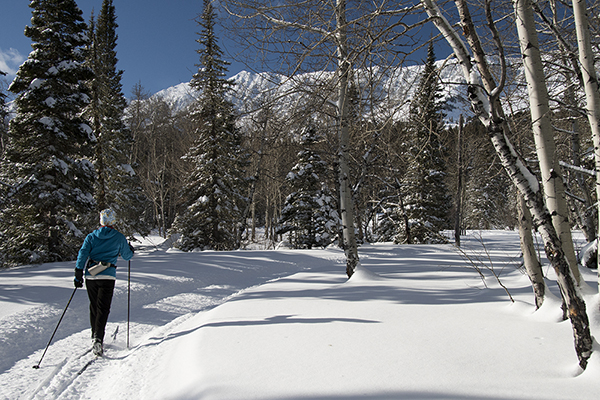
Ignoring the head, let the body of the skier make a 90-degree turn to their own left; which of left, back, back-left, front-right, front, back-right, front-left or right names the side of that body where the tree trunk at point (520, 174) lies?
back-left

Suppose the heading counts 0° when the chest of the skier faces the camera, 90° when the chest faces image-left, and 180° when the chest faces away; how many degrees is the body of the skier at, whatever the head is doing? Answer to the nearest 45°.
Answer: approximately 180°

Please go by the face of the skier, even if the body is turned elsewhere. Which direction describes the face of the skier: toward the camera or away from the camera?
away from the camera

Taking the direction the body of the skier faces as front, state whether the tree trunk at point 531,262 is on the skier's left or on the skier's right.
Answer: on the skier's right

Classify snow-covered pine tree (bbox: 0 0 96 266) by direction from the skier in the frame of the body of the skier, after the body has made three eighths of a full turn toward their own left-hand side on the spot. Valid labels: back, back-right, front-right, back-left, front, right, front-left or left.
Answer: back-right

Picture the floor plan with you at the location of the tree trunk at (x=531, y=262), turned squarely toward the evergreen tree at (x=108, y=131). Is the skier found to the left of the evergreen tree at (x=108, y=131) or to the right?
left

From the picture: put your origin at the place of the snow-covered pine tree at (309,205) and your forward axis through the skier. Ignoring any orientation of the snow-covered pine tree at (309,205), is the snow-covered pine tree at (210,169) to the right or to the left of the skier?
right

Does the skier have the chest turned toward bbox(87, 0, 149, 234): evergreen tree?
yes

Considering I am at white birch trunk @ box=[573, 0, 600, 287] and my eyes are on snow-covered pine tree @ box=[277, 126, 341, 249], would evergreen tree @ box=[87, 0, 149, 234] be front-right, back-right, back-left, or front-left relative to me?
front-left

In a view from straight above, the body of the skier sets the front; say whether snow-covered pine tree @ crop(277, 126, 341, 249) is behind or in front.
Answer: in front

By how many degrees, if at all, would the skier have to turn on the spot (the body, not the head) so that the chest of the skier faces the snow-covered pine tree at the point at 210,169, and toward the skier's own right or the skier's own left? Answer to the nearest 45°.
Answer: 0° — they already face it
